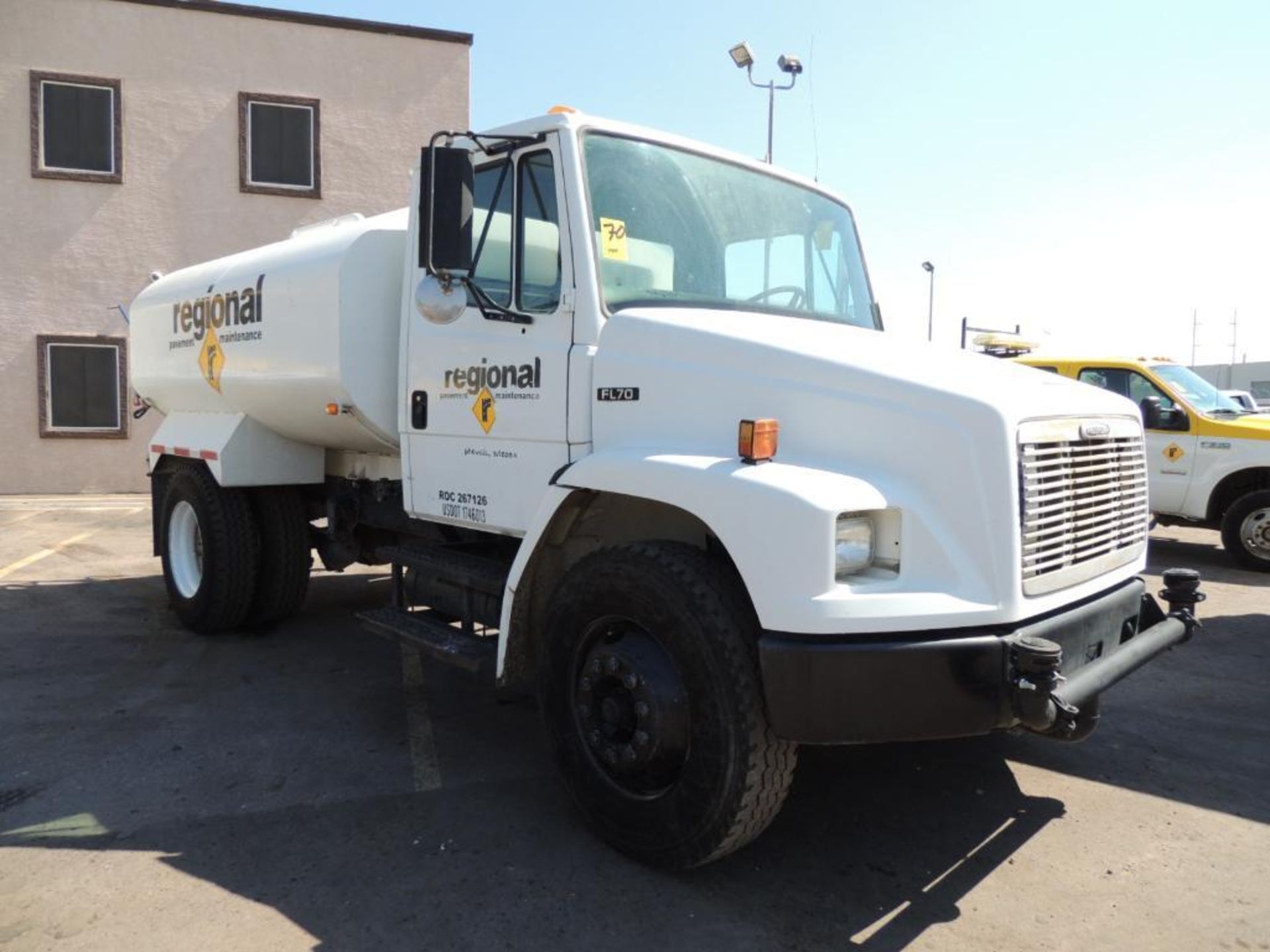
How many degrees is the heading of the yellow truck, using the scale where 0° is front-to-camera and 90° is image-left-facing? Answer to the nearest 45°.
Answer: approximately 315°

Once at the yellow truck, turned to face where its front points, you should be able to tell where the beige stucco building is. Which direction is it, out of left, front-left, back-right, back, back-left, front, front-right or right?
back-right

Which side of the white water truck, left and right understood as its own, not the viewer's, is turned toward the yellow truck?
left

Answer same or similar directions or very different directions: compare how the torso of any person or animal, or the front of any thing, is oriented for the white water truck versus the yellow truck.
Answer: same or similar directions

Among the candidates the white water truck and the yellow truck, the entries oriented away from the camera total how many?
0

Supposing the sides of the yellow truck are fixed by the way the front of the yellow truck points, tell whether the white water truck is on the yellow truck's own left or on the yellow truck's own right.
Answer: on the yellow truck's own right

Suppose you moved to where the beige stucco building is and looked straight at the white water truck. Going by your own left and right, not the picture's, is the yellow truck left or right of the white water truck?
left

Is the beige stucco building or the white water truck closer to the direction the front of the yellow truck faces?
the white water truck

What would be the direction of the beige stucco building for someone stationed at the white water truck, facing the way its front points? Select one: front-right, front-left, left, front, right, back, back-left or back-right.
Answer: back

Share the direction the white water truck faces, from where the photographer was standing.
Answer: facing the viewer and to the right of the viewer
